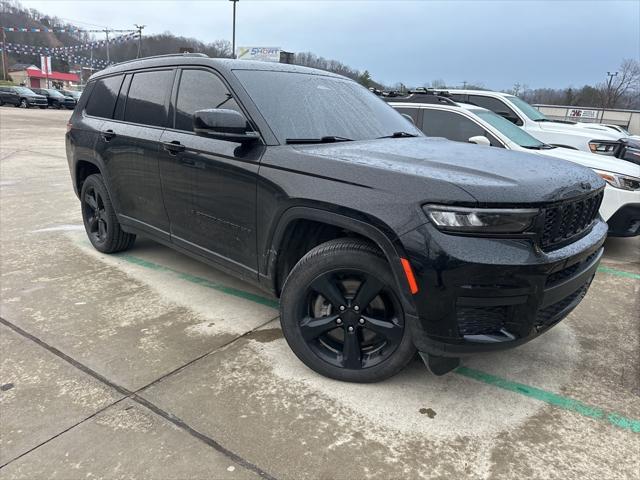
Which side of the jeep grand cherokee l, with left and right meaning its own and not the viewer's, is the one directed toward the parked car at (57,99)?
back

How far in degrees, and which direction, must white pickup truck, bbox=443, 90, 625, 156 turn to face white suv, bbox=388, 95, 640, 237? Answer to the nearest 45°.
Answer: approximately 45° to its right

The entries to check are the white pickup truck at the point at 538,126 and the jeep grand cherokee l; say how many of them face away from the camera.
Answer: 0

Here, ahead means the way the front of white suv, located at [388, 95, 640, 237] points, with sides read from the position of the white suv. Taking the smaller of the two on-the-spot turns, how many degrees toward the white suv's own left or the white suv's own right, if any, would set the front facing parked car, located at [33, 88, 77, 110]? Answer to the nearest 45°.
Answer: approximately 180°

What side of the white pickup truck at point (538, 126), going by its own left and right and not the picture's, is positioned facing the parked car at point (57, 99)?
back

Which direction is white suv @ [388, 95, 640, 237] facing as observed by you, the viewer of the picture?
facing the viewer and to the right of the viewer

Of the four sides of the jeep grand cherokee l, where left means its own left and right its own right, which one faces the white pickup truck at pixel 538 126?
left

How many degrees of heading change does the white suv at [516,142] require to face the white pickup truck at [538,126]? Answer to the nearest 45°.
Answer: approximately 135° to its left

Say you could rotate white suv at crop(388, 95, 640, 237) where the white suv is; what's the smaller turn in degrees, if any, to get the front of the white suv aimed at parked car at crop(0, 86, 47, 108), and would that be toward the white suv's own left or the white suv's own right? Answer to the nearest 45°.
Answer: approximately 180°

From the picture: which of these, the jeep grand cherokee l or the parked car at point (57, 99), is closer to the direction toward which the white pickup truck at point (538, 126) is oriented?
the jeep grand cherokee l

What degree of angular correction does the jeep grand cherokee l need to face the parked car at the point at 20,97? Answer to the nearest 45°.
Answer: approximately 180°
